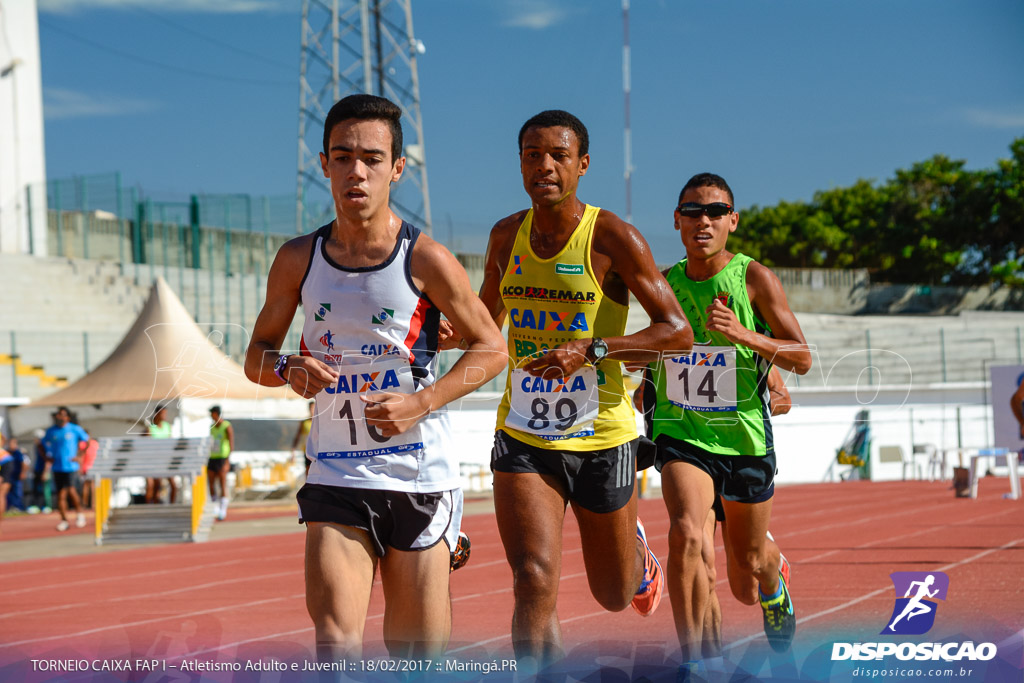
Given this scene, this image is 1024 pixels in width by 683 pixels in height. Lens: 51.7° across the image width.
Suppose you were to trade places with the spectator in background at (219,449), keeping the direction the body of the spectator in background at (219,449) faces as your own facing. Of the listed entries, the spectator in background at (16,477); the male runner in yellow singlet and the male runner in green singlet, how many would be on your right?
1

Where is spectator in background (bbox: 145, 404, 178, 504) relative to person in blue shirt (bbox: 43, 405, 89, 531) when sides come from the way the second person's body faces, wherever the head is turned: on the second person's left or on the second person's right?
on the second person's left

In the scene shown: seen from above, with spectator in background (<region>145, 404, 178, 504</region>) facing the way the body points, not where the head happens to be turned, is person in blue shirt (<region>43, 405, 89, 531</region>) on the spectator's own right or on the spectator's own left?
on the spectator's own right

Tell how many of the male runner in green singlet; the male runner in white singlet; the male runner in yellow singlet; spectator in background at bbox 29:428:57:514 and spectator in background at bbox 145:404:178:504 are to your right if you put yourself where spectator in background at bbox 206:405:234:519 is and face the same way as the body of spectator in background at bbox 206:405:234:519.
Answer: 2

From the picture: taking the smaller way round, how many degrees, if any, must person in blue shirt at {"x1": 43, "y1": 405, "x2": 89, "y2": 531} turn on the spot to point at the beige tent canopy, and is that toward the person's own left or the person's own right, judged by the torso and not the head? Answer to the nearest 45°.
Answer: approximately 135° to the person's own left

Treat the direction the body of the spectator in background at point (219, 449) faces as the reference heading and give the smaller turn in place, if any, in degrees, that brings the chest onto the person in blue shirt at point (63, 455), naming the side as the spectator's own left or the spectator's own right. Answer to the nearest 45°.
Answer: approximately 45° to the spectator's own right

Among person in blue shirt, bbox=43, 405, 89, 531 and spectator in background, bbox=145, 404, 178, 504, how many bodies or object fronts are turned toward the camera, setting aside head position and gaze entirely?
2

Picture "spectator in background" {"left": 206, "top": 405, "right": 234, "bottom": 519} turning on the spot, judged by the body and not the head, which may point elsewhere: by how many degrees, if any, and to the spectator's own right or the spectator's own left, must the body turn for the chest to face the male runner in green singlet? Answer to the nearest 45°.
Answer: approximately 45° to the spectator's own left

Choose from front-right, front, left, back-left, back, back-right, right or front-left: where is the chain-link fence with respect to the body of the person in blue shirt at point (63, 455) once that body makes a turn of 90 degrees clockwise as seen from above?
right

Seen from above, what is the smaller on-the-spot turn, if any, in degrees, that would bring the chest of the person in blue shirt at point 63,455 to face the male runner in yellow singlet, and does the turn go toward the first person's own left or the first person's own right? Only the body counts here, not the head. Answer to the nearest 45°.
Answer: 0° — they already face them

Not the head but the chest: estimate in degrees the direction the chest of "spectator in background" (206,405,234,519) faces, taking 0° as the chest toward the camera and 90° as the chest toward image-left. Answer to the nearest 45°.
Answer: approximately 45°

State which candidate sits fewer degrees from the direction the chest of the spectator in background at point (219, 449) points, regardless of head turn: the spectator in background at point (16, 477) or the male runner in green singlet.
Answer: the male runner in green singlet

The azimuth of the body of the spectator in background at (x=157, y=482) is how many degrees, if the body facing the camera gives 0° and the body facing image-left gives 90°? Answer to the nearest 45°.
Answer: approximately 0°

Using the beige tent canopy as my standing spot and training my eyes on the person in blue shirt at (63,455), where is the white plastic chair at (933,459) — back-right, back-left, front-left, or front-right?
back-left

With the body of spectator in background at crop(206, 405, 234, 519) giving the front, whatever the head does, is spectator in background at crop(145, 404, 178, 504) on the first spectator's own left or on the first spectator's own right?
on the first spectator's own right
